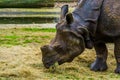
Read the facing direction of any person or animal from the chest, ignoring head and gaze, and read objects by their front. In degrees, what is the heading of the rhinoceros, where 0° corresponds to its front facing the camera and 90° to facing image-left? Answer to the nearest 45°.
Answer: approximately 90°
